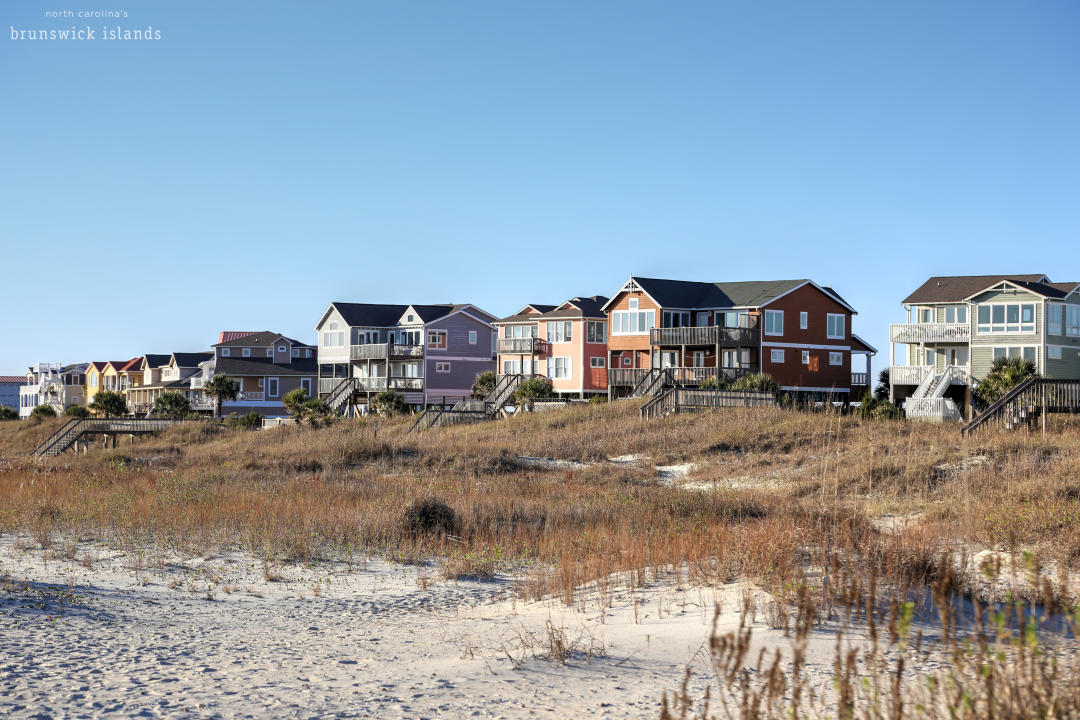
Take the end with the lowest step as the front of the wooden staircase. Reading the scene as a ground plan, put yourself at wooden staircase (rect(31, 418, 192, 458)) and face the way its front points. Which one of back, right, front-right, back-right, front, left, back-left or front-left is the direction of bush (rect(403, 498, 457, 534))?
left

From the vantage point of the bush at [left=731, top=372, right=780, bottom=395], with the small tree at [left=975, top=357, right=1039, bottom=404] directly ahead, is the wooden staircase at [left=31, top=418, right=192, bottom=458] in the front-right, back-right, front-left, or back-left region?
back-right

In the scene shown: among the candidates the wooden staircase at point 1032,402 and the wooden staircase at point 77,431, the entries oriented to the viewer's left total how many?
2

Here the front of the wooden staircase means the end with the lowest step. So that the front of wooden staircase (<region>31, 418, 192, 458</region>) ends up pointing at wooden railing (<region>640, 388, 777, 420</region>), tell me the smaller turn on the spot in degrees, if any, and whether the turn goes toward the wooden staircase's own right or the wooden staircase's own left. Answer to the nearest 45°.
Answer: approximately 135° to the wooden staircase's own left

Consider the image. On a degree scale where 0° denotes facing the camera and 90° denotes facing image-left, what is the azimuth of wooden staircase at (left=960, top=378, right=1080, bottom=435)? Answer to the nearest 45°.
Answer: approximately 90°

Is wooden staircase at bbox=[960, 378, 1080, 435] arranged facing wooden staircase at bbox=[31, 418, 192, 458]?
yes

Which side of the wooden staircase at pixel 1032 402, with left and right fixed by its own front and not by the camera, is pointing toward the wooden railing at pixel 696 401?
front

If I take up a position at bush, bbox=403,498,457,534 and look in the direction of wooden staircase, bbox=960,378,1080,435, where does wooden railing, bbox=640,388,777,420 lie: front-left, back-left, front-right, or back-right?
front-left

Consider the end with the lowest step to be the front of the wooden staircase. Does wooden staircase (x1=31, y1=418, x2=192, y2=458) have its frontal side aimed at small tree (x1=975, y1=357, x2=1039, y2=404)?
no

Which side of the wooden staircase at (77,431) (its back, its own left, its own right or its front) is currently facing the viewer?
left

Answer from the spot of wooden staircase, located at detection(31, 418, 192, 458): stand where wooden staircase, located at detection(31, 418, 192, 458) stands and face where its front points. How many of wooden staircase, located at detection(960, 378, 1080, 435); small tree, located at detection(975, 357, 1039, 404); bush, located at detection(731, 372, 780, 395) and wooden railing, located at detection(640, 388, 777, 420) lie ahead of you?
0

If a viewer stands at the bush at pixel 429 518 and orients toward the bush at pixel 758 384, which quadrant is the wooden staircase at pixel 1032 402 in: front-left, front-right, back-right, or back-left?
front-right

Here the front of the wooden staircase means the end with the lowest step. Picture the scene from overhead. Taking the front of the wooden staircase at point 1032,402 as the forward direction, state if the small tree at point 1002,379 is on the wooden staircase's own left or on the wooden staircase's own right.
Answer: on the wooden staircase's own right

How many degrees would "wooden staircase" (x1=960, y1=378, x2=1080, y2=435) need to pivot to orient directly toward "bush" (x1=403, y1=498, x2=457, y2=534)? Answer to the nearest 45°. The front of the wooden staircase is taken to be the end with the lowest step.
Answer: approximately 45° to its left
